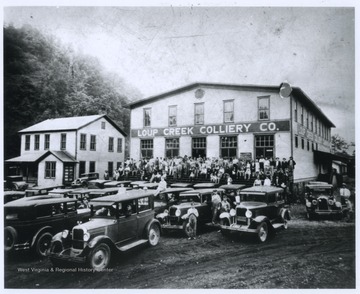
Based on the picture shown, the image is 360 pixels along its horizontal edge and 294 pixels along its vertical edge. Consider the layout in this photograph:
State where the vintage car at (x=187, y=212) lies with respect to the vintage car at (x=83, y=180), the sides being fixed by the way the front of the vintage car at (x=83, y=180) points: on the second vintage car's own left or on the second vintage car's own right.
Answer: on the second vintage car's own left

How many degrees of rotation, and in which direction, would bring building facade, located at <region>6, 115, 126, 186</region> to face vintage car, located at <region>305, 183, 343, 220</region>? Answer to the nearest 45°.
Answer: approximately 90° to its left

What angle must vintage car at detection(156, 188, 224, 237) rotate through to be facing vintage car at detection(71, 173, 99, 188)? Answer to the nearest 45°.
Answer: approximately 90° to its right

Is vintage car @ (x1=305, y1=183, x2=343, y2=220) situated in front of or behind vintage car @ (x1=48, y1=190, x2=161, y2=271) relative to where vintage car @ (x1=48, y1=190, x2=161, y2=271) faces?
behind

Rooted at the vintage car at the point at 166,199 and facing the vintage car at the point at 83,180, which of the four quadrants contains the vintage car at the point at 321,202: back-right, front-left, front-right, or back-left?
back-right

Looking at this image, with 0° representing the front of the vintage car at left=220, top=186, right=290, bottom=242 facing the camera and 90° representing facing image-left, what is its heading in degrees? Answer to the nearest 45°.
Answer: approximately 45°

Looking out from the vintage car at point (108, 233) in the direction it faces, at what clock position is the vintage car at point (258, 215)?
the vintage car at point (258, 215) is roughly at 7 o'clock from the vintage car at point (108, 233).
